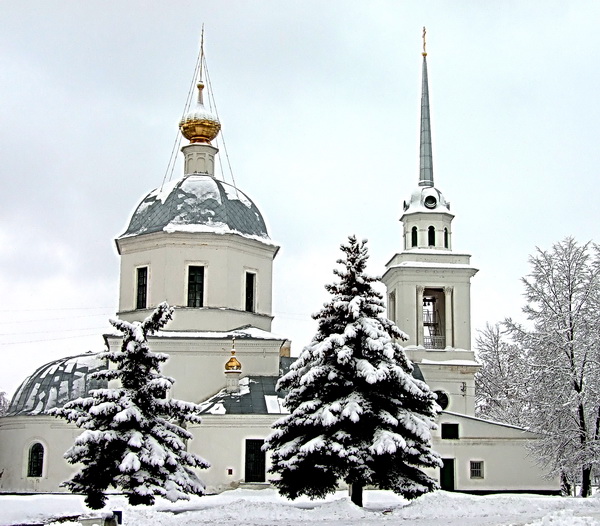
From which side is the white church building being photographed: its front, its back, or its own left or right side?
right

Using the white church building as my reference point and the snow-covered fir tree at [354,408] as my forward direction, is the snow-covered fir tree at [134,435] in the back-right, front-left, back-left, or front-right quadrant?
front-right

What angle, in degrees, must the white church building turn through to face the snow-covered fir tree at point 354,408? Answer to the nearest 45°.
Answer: approximately 45° to its left

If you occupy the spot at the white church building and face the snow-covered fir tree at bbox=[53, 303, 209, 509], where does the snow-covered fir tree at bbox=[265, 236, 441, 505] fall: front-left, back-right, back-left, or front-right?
front-left
